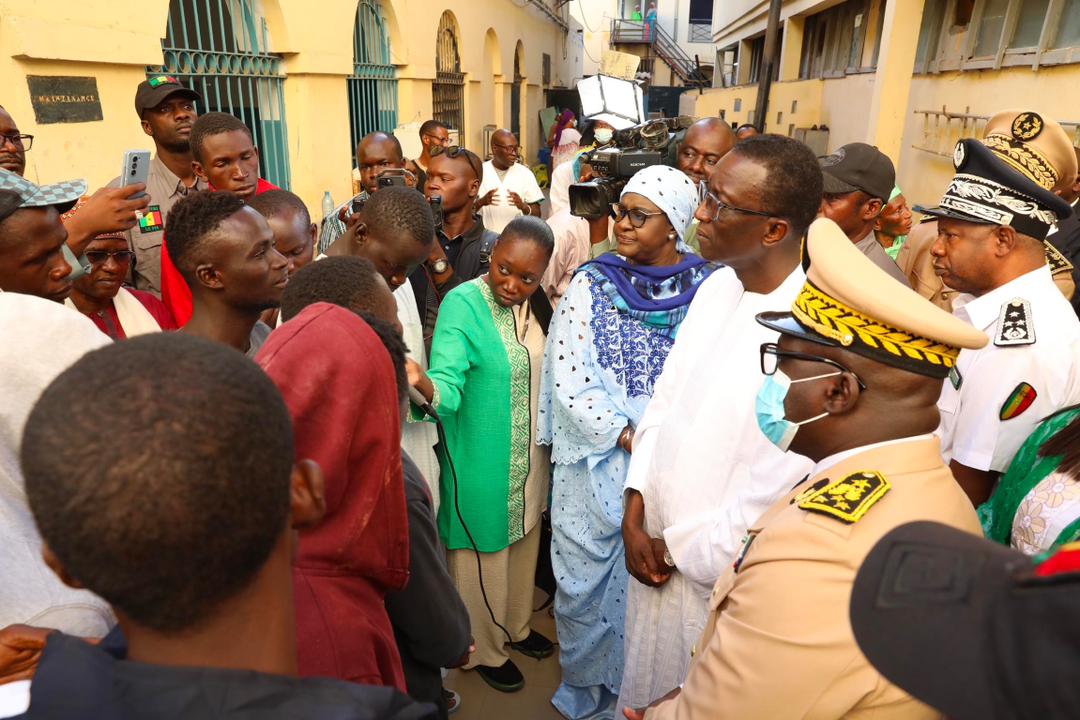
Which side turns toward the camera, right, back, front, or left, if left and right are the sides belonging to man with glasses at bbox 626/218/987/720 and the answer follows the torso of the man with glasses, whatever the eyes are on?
left

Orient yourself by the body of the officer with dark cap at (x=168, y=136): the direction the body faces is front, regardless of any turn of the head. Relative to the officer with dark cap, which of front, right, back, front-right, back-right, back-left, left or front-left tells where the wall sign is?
back

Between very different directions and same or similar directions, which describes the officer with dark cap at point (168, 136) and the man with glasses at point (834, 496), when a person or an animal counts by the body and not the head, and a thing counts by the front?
very different directions

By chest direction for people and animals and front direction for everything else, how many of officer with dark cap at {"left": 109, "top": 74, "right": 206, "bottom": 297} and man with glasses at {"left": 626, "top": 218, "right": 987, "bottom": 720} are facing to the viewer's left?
1

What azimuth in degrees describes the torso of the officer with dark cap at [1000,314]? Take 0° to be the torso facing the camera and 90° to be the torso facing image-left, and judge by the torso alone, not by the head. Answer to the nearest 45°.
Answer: approximately 90°

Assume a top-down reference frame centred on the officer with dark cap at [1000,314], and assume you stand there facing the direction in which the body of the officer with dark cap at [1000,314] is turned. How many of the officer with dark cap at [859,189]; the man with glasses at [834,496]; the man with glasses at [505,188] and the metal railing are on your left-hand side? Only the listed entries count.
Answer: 1

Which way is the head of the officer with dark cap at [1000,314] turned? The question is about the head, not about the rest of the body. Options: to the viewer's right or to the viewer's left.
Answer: to the viewer's left

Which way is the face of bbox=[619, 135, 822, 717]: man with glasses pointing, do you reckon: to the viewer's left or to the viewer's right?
to the viewer's left

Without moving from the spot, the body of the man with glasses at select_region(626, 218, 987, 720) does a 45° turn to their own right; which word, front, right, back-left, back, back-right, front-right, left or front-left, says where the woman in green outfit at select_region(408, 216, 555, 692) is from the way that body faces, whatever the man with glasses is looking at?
front

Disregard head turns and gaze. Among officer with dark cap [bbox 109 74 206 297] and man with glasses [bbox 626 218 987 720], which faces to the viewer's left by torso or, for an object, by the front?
the man with glasses

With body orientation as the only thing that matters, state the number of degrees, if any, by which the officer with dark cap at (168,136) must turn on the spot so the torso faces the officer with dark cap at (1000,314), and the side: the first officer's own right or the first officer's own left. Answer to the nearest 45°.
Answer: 0° — they already face them

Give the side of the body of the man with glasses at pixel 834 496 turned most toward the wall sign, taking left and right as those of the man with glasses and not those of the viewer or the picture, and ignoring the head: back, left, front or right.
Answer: front

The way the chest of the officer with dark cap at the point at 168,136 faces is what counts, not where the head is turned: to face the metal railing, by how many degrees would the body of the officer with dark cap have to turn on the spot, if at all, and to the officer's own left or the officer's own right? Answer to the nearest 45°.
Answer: approximately 90° to the officer's own left

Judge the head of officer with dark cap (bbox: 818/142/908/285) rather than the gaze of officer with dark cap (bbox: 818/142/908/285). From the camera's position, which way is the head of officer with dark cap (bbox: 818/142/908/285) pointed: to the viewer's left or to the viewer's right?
to the viewer's left

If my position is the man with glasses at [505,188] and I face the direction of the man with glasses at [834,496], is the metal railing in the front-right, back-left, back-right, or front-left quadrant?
back-left

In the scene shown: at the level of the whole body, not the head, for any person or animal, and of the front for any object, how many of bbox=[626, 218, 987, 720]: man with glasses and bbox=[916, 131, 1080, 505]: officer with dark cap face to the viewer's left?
2

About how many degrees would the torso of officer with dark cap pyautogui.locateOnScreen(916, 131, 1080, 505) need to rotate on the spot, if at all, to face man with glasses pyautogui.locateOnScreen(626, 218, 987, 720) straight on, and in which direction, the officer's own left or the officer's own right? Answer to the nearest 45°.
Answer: approximately 90° to the officer's own left
